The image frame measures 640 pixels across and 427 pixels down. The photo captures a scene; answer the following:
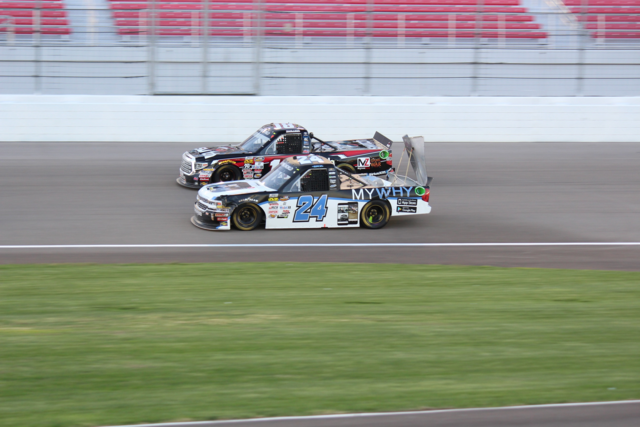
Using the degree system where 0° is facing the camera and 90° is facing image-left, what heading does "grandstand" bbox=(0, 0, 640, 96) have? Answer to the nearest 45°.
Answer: approximately 0°
